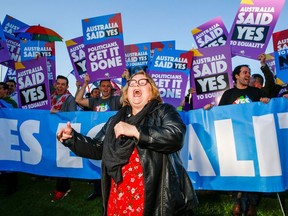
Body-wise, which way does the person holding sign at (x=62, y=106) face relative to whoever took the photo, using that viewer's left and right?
facing the viewer and to the left of the viewer

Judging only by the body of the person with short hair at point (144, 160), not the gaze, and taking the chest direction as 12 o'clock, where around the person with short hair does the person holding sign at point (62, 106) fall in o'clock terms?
The person holding sign is roughly at 4 o'clock from the person with short hair.

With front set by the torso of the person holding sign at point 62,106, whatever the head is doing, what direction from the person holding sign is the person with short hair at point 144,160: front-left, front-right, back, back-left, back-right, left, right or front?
front-left

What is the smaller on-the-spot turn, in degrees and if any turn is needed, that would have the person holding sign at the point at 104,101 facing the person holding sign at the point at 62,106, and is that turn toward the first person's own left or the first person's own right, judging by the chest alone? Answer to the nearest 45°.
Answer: approximately 90° to the first person's own right

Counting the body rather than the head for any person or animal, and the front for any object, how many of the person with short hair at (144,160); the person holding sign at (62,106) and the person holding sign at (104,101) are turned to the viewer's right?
0

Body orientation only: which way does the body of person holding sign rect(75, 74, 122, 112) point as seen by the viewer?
toward the camera

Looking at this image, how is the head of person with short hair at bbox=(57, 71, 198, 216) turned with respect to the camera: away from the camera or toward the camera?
toward the camera

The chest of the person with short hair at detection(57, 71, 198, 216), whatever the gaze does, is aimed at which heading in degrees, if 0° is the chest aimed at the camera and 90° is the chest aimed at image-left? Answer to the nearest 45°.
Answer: approximately 45°

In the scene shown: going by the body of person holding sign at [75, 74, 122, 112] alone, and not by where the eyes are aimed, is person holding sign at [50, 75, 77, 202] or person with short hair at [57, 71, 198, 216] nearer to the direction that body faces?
the person with short hair

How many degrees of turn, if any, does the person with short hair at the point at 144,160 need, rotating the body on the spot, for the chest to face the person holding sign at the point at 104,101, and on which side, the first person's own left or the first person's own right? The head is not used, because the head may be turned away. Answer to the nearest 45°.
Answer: approximately 135° to the first person's own right

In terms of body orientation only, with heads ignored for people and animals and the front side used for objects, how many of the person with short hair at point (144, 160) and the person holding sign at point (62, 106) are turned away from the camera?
0

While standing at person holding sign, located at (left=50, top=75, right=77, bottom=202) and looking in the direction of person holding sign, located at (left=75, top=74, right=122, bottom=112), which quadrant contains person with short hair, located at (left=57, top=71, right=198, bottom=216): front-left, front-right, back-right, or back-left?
front-right

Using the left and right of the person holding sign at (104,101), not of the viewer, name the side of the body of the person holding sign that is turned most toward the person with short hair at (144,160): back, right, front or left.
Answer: front

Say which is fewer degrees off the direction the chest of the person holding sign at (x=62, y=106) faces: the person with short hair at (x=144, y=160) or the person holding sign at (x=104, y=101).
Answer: the person with short hair

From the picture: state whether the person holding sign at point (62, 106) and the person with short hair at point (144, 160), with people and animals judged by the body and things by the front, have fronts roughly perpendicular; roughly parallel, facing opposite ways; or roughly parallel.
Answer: roughly parallel
